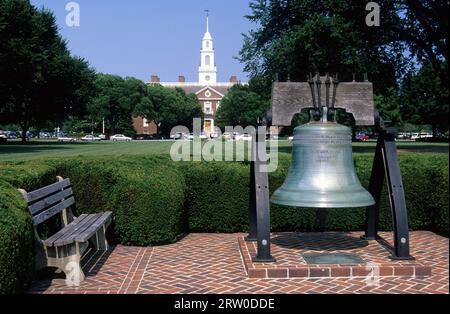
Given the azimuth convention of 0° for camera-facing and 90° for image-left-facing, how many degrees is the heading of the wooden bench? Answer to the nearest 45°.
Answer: approximately 315°

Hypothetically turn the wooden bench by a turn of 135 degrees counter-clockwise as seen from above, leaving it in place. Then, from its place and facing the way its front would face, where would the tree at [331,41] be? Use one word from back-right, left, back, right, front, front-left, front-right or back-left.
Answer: front-right

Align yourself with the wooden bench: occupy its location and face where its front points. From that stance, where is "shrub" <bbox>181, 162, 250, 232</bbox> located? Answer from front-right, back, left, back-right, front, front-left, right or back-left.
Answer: left

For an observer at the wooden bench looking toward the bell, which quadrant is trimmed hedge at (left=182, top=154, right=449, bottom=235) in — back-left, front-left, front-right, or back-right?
front-left

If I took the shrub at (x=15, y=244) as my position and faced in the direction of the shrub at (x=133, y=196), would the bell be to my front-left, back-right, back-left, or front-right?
front-right

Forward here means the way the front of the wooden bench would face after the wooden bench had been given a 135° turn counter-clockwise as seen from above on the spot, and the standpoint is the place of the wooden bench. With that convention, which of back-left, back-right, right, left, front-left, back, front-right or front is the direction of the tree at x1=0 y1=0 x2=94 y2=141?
front

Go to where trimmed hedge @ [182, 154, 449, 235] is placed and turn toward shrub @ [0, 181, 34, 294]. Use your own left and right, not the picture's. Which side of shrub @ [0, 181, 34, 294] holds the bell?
left

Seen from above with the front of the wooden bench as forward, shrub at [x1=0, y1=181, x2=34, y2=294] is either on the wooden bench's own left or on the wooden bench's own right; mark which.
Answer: on the wooden bench's own right

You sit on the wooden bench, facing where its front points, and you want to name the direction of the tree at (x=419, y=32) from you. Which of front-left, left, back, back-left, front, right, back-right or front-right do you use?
left
